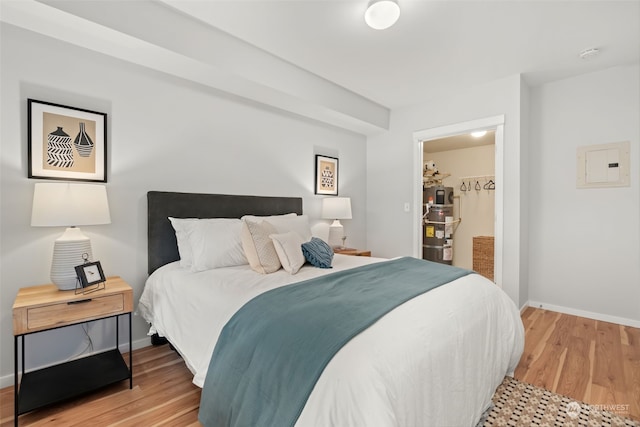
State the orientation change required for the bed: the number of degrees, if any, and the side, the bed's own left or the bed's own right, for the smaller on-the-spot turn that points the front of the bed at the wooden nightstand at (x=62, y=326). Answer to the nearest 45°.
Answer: approximately 135° to the bed's own right

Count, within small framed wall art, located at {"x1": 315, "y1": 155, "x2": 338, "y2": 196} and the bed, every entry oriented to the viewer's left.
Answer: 0

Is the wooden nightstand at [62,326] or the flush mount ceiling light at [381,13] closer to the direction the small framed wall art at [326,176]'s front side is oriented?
the flush mount ceiling light

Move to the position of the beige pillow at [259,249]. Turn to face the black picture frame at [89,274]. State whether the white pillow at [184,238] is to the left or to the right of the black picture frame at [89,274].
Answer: right

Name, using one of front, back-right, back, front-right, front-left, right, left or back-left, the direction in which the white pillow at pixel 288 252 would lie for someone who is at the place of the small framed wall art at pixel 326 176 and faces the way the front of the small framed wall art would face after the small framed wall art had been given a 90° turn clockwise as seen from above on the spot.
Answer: front-left

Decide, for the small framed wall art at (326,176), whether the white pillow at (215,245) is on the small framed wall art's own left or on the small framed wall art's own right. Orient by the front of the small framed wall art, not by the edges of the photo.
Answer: on the small framed wall art's own right

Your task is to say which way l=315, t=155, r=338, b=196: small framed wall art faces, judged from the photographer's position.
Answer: facing the viewer and to the right of the viewer

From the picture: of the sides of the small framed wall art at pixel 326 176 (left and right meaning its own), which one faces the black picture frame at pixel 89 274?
right

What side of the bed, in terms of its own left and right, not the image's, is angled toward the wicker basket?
left

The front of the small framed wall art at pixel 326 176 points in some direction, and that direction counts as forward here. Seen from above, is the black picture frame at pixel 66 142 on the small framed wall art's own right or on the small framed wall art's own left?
on the small framed wall art's own right

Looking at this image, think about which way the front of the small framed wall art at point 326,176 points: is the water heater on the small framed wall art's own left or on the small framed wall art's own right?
on the small framed wall art's own left

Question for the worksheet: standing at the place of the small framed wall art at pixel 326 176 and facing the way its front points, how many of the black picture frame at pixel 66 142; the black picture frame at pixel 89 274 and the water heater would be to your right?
2

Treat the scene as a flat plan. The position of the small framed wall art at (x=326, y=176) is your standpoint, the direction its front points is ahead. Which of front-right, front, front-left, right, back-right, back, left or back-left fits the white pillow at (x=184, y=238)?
right
